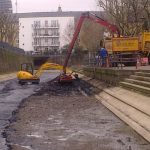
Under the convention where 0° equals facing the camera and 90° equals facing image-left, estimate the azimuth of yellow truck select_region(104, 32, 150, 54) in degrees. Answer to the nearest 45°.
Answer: approximately 270°
